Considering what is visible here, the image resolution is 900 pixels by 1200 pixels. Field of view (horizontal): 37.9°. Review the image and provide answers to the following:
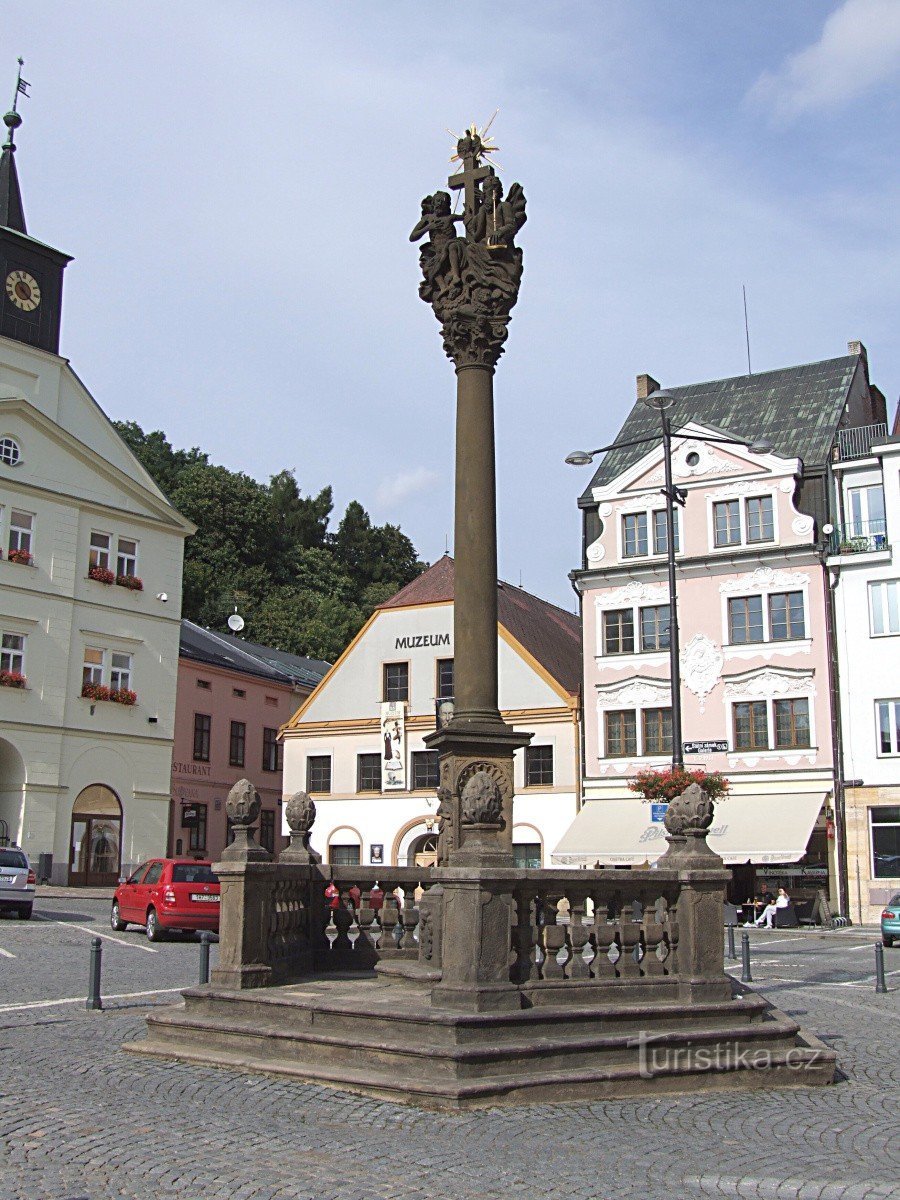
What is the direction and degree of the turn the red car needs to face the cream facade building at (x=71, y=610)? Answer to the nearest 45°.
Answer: approximately 45° to its right

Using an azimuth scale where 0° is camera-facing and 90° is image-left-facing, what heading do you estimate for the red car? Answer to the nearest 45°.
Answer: approximately 135°

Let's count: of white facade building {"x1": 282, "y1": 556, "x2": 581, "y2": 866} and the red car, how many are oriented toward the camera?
1

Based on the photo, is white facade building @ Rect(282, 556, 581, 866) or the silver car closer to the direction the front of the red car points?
the silver car

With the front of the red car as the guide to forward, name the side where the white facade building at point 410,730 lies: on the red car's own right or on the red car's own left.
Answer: on the red car's own right

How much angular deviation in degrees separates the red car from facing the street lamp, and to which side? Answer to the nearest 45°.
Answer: approximately 135° to its right

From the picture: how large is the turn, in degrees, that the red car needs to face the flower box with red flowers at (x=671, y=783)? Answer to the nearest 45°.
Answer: approximately 135° to its right

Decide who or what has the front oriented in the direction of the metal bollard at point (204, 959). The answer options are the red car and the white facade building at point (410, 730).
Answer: the white facade building

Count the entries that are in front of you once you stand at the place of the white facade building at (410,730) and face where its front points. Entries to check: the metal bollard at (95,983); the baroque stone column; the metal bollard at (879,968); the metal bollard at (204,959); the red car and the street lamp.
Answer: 6

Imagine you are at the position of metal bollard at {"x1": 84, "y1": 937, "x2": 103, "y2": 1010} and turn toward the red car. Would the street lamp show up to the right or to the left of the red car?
right

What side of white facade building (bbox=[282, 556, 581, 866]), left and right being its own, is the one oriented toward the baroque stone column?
front

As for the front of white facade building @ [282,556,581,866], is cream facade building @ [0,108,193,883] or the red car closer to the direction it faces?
the red car

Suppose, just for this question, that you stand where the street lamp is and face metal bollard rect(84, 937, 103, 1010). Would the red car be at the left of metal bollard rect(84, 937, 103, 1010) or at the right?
right

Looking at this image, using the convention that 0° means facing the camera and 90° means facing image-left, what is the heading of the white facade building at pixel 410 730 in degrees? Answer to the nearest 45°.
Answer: approximately 0°
